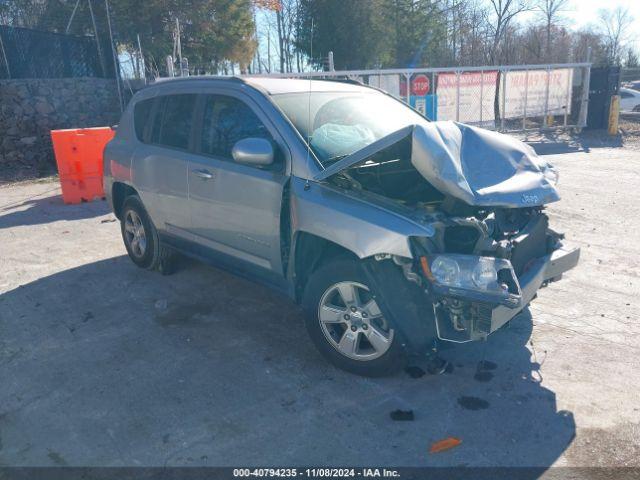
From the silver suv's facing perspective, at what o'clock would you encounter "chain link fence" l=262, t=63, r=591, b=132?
The chain link fence is roughly at 8 o'clock from the silver suv.

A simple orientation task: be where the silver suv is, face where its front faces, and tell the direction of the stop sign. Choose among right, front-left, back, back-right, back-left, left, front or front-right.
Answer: back-left

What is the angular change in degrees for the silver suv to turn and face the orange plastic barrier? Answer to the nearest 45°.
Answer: approximately 180°

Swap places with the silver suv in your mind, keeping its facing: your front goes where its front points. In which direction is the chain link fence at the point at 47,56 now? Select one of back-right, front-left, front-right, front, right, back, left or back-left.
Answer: back

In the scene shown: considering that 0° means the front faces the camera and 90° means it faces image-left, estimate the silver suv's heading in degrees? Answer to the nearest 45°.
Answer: approximately 315°

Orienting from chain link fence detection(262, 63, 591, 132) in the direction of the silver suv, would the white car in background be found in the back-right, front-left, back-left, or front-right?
back-left
